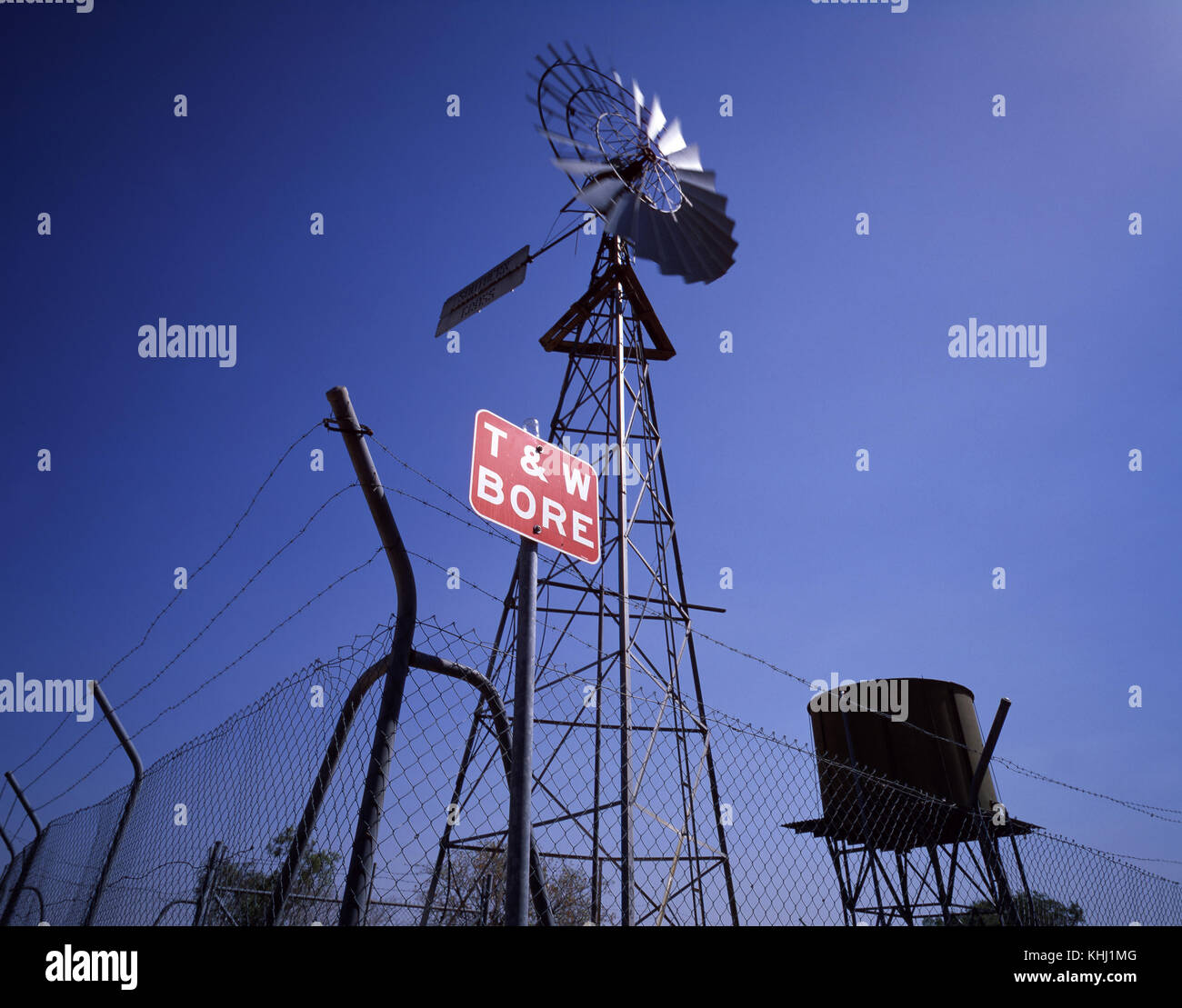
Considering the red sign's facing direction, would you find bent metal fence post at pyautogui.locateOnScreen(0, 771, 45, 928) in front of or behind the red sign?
behind

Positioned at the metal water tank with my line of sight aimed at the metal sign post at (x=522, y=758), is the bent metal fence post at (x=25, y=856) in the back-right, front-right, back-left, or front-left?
front-right

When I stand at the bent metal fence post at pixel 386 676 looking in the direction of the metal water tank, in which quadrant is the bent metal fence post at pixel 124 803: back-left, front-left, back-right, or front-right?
front-left

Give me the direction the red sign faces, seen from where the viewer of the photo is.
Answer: facing the viewer and to the right of the viewer

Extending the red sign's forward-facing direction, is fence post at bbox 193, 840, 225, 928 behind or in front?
behind
